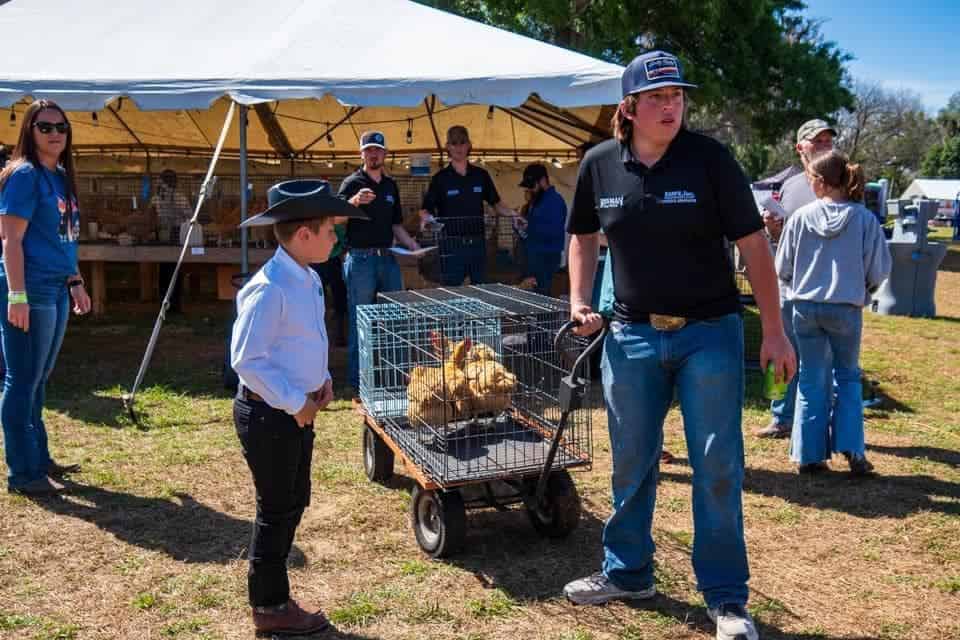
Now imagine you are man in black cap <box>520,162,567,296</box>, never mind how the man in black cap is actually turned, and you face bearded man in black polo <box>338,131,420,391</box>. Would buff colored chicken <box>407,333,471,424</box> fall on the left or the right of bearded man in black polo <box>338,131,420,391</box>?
left

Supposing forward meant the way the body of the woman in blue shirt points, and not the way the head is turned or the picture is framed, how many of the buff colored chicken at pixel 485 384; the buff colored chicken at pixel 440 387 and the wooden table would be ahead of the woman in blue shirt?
2

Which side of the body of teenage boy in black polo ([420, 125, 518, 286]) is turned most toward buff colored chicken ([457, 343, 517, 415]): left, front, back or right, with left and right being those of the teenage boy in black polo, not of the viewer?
front

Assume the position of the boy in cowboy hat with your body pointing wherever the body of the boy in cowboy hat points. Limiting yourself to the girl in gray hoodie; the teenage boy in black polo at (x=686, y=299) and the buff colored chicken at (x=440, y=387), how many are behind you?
0

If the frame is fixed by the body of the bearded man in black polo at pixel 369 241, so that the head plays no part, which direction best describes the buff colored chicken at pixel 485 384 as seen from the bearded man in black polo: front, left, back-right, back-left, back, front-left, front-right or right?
front

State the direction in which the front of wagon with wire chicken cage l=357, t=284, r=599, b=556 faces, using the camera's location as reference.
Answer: facing the viewer and to the right of the viewer

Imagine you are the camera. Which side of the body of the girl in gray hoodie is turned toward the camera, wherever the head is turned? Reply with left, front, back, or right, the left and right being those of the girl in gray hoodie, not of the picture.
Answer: back

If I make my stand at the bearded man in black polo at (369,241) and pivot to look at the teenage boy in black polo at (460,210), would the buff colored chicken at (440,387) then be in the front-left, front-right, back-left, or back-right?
back-right

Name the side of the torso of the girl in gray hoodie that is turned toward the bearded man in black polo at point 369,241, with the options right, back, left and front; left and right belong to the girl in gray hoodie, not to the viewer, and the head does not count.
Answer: left

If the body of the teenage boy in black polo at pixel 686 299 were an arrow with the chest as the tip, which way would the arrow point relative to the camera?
toward the camera

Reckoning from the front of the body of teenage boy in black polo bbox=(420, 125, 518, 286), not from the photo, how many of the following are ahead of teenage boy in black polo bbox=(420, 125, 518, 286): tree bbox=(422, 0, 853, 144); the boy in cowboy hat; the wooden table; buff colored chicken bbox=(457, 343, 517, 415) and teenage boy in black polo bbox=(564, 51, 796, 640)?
3

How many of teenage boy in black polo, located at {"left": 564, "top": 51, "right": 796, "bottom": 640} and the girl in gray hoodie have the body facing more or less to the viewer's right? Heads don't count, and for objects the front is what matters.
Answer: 0

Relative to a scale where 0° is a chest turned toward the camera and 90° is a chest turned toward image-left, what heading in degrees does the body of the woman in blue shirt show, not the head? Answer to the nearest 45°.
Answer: approximately 315°

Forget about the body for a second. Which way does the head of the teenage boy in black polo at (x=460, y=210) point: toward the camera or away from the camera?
toward the camera

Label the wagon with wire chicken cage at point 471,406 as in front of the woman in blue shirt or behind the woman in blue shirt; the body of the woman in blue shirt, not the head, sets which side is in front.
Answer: in front

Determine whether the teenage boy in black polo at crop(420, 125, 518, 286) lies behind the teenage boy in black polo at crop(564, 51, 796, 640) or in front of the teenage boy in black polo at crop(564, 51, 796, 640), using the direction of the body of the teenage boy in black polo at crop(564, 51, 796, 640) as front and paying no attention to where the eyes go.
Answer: behind

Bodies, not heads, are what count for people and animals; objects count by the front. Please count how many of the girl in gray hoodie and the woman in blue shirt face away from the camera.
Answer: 1

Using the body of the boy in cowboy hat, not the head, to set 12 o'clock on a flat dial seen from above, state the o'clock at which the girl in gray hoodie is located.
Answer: The girl in gray hoodie is roughly at 11 o'clock from the boy in cowboy hat.

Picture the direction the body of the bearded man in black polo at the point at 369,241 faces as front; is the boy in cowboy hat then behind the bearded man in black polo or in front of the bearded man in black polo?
in front
